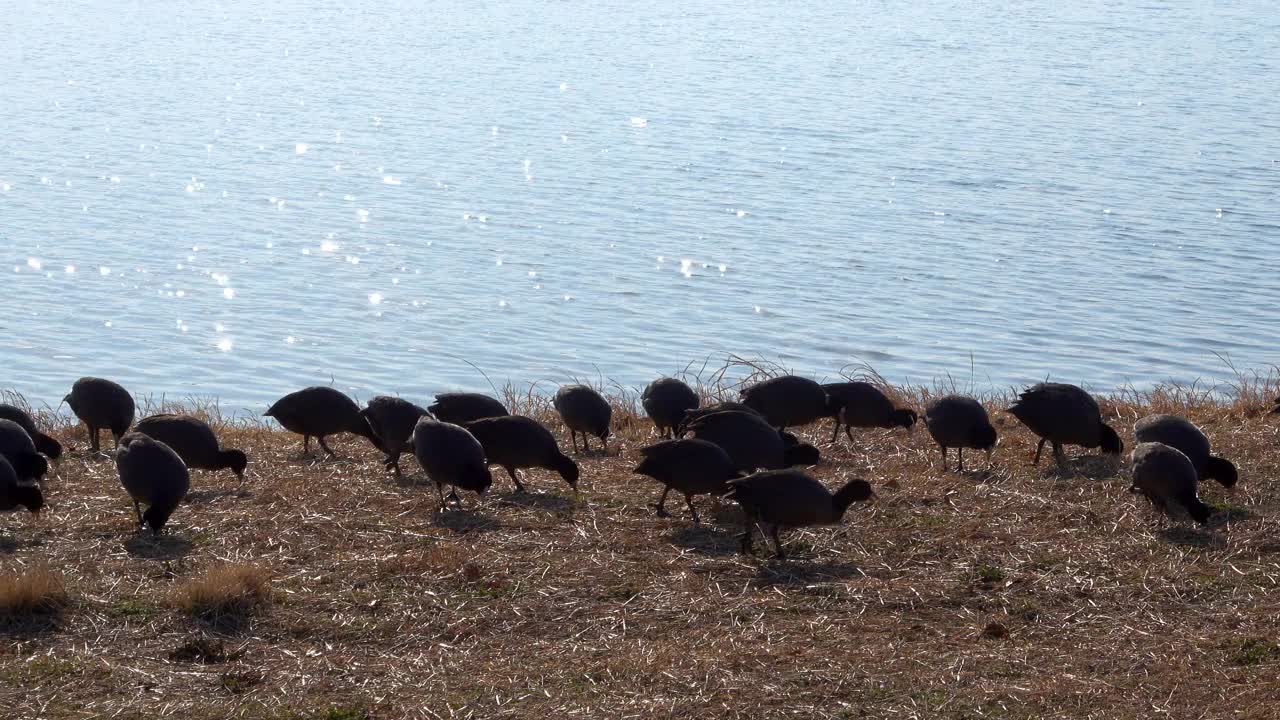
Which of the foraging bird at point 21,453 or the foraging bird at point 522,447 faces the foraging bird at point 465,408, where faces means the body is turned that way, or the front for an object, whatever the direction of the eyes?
the foraging bird at point 21,453

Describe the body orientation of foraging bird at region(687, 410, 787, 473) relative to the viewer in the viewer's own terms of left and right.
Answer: facing to the right of the viewer

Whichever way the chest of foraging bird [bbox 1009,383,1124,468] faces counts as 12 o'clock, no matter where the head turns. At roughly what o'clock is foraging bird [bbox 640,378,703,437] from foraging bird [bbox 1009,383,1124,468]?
foraging bird [bbox 640,378,703,437] is roughly at 6 o'clock from foraging bird [bbox 1009,383,1124,468].

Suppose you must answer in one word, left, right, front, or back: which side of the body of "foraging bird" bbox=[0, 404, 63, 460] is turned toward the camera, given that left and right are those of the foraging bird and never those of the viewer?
right

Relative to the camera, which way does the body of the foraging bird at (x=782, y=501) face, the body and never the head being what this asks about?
to the viewer's right

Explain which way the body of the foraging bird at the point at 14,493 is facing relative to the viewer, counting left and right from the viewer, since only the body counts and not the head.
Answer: facing to the right of the viewer

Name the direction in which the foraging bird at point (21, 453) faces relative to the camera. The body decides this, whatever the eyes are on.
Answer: to the viewer's right

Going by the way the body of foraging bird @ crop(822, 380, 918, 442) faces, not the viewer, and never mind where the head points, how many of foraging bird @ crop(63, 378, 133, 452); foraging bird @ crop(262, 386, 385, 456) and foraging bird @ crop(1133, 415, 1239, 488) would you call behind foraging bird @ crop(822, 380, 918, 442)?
2

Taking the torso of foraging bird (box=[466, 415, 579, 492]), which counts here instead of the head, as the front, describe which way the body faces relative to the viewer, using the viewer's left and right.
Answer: facing to the right of the viewer

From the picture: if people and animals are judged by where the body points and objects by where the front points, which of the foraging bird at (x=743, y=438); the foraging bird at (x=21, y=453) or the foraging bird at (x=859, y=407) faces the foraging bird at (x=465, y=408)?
the foraging bird at (x=21, y=453)

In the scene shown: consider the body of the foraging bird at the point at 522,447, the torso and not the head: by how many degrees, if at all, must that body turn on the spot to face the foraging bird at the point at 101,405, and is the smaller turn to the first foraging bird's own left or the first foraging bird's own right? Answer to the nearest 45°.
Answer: approximately 135° to the first foraging bird's own left
